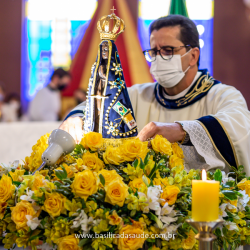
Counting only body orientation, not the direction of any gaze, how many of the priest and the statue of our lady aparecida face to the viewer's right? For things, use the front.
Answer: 0

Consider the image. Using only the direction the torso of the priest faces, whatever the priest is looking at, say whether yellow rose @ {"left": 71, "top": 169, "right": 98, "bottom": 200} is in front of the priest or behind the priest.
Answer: in front

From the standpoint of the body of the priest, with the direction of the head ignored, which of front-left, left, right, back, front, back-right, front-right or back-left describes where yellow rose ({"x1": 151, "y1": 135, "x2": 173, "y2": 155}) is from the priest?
front-left

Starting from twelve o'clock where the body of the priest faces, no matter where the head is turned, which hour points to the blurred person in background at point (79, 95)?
The blurred person in background is roughly at 4 o'clock from the priest.
